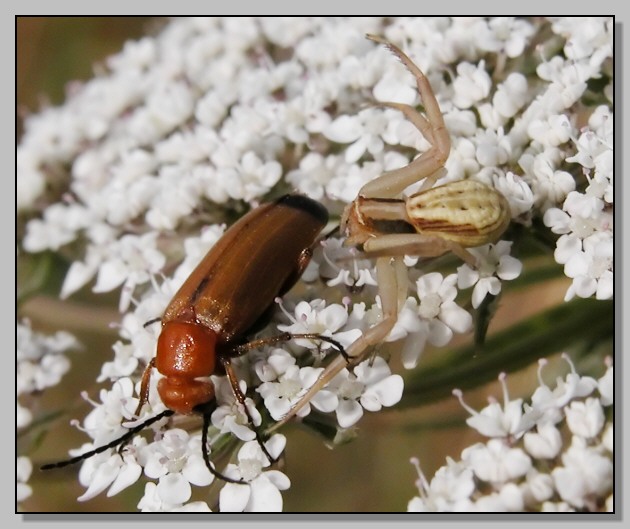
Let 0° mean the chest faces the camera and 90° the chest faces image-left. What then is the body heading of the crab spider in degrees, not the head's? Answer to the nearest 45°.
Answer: approximately 90°

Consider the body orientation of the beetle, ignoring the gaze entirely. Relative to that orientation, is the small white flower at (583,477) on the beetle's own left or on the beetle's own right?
on the beetle's own left

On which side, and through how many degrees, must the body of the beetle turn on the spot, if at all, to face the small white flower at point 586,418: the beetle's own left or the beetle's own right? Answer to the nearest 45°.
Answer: approximately 90° to the beetle's own left
